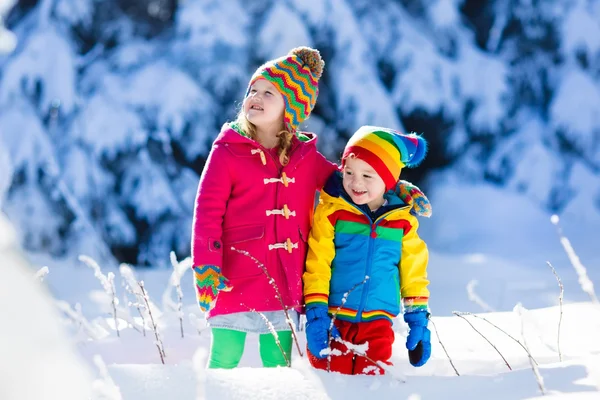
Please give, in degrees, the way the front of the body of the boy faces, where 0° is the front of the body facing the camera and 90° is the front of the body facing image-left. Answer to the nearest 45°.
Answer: approximately 0°

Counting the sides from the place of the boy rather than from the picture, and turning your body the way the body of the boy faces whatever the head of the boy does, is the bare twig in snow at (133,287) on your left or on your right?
on your right
